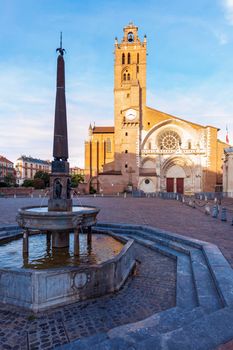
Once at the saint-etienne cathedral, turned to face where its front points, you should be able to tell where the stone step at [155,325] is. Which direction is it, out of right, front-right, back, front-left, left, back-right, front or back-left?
front

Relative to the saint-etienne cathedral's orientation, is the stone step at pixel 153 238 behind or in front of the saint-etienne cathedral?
in front

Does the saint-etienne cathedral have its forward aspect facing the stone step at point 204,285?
yes

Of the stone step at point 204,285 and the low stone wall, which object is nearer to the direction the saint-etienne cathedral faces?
the stone step

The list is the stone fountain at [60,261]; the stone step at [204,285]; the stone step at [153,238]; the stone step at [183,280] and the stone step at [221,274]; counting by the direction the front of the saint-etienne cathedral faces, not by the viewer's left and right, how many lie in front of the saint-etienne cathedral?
5

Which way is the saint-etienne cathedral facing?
toward the camera
